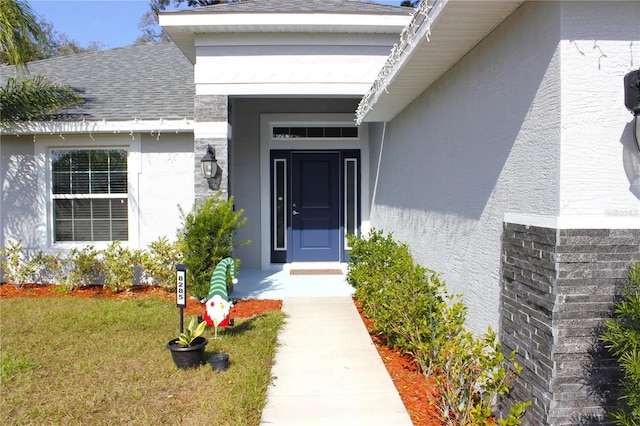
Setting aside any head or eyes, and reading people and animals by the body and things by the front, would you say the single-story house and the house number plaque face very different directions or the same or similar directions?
same or similar directions

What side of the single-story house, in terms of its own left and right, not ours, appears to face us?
front

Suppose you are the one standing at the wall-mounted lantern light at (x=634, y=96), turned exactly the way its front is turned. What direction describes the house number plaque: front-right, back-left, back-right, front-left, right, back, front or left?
right

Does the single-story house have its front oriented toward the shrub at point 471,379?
yes

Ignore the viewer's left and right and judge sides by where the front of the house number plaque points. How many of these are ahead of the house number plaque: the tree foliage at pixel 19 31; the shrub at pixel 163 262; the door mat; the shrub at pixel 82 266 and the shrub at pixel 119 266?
0

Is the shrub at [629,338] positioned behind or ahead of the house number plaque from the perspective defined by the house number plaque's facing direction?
ahead

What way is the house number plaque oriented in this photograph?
toward the camera

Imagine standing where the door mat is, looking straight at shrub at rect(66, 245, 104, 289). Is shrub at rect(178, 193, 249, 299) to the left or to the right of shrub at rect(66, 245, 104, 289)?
left

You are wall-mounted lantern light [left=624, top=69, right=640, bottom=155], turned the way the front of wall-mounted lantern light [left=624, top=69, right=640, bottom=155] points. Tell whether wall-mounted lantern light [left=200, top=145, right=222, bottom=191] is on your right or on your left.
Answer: on your right
